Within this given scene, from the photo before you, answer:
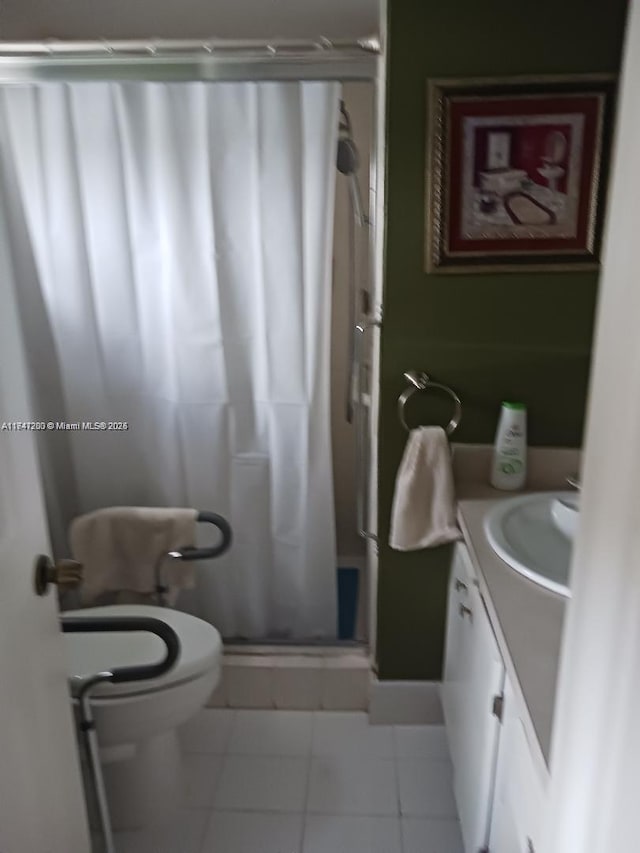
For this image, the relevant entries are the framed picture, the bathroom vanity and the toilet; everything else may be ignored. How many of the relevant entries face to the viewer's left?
1

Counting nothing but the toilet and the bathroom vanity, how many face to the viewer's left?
1

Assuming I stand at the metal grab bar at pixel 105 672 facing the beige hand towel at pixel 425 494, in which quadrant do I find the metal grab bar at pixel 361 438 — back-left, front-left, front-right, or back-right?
front-left

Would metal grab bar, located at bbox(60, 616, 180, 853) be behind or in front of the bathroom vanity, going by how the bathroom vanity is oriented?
in front

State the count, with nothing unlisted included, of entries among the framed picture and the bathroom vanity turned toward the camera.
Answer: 1

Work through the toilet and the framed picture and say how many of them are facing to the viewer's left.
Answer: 0

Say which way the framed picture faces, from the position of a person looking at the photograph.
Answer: facing the viewer

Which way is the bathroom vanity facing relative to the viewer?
to the viewer's left

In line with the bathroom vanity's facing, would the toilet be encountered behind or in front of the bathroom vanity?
in front

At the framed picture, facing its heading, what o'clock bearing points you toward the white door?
The white door is roughly at 1 o'clock from the framed picture.
